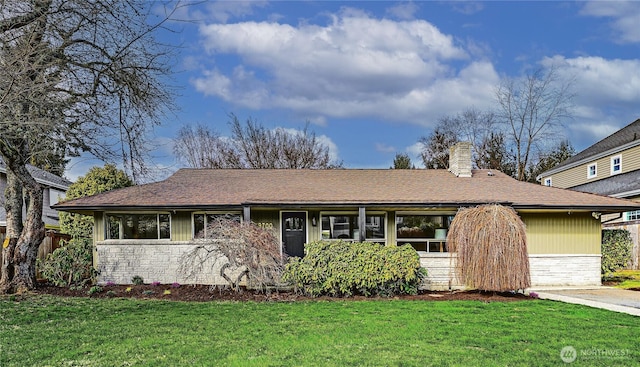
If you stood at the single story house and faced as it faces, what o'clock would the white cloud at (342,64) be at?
The white cloud is roughly at 6 o'clock from the single story house.

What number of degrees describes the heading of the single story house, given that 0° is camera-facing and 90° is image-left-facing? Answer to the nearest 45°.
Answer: approximately 0°

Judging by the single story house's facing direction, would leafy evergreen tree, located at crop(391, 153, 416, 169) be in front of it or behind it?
behind

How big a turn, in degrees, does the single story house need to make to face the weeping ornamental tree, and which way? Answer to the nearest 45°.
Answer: approximately 45° to its left

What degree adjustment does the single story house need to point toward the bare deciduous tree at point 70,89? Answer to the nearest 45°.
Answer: approximately 45° to its right

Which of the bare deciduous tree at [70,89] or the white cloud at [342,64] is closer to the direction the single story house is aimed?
the bare deciduous tree

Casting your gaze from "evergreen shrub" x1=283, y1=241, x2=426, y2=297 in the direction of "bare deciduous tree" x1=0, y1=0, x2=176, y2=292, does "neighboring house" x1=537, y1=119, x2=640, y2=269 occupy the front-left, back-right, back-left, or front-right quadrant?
back-right
